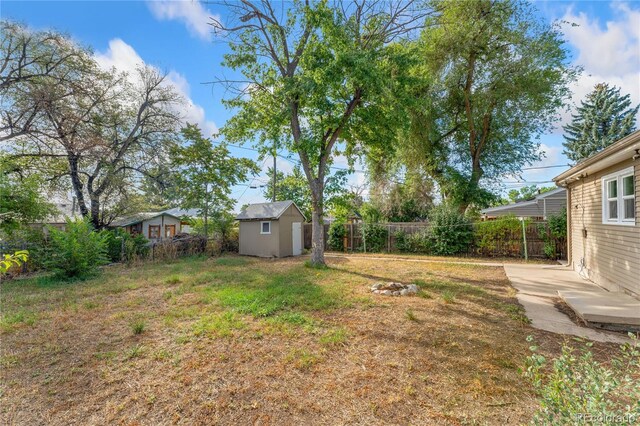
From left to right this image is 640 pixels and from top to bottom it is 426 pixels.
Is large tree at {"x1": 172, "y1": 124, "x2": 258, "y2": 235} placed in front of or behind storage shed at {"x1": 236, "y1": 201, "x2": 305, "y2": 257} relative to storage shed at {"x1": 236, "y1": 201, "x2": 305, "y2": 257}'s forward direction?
behind

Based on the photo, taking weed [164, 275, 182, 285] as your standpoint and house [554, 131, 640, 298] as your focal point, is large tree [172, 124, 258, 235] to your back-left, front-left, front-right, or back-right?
back-left

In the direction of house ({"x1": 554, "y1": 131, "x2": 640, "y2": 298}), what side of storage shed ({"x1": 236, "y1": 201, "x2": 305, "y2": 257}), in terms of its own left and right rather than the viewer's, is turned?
front

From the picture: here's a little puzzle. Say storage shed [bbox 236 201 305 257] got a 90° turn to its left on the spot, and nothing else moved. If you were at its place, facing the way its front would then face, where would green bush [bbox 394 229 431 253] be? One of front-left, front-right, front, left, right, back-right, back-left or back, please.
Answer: front-right

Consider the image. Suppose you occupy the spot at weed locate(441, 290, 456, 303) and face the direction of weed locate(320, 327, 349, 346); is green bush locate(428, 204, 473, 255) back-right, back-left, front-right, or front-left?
back-right

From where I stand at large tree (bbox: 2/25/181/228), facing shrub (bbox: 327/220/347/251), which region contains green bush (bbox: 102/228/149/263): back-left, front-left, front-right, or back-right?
front-right

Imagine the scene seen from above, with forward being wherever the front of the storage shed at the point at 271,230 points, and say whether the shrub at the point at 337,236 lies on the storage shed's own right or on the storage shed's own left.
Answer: on the storage shed's own left

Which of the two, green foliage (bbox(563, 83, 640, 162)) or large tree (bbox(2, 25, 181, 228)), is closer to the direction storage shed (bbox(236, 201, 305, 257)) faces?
the green foliage

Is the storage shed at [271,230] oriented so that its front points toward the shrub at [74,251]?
no

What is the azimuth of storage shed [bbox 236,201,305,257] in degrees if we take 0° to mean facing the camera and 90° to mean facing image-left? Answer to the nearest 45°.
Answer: approximately 315°

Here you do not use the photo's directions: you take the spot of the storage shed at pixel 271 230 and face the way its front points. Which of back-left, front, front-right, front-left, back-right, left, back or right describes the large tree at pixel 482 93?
front-left

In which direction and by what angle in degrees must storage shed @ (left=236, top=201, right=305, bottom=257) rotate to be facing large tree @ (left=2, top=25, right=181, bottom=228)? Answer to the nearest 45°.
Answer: approximately 135° to its right
